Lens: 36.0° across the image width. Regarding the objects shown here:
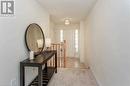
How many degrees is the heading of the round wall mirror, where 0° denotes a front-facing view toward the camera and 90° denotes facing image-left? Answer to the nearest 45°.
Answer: approximately 315°
